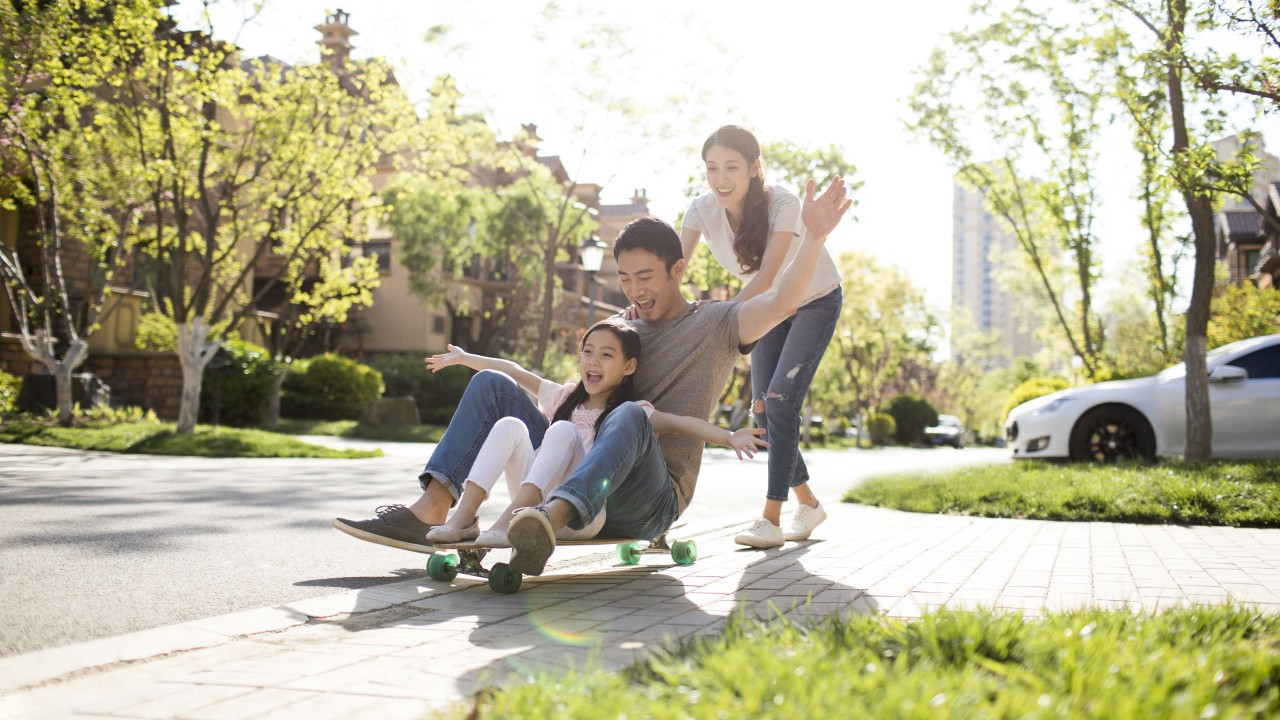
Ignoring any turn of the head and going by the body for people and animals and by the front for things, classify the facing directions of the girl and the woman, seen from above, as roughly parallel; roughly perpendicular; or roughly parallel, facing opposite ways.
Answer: roughly parallel

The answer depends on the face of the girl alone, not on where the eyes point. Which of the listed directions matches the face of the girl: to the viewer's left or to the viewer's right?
to the viewer's left

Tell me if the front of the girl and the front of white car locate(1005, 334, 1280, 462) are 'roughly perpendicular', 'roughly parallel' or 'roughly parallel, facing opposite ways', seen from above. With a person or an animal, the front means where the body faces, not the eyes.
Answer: roughly perpendicular

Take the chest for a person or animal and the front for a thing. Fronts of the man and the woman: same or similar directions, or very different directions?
same or similar directions

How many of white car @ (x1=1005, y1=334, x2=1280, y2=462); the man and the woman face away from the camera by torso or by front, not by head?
0

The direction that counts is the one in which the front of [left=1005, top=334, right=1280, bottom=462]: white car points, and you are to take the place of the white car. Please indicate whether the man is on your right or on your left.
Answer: on your left

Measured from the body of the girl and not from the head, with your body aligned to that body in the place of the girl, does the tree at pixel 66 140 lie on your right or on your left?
on your right

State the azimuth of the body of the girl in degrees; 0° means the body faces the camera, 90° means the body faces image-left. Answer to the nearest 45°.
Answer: approximately 45°

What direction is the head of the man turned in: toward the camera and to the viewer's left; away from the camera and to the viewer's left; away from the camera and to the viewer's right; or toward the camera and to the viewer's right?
toward the camera and to the viewer's left

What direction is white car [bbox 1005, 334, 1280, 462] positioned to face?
to the viewer's left

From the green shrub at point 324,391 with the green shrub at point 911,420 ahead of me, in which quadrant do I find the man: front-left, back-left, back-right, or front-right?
back-right

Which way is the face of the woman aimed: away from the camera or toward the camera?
toward the camera

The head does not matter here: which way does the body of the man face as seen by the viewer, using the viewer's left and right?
facing the viewer and to the left of the viewer

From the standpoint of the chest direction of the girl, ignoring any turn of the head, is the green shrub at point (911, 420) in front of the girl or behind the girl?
behind

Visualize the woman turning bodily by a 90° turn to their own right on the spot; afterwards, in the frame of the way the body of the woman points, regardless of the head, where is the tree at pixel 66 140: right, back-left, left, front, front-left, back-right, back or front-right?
front

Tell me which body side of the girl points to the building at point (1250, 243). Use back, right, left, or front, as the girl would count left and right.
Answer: back
